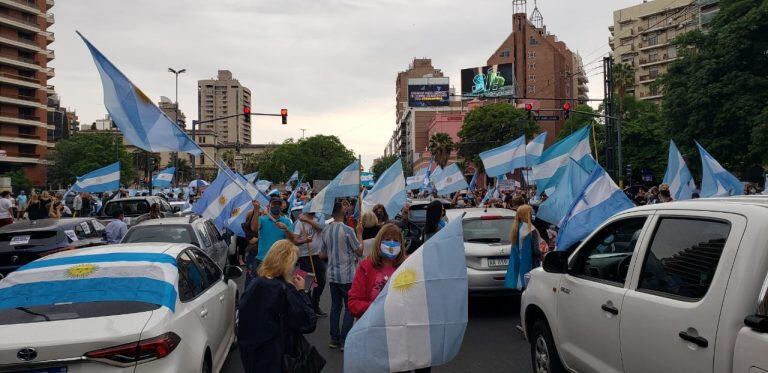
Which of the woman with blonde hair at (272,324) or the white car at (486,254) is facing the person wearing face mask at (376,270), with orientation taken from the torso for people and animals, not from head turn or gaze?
the woman with blonde hair

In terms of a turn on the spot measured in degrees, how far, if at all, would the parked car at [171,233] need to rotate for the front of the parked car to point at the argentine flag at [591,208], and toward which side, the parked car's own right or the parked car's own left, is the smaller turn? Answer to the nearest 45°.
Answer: approximately 90° to the parked car's own right

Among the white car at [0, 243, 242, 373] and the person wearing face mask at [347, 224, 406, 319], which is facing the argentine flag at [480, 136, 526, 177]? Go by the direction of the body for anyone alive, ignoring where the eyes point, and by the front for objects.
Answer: the white car

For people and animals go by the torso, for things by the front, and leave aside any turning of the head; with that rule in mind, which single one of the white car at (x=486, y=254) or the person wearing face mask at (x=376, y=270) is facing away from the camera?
the white car

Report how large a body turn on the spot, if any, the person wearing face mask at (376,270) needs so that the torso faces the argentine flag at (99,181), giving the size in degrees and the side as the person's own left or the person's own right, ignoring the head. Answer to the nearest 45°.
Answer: approximately 135° to the person's own right

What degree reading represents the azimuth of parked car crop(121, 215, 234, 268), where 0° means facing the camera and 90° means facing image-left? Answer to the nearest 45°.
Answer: approximately 225°

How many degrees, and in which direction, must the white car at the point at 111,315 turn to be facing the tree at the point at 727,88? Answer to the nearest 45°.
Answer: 0° — it already faces it

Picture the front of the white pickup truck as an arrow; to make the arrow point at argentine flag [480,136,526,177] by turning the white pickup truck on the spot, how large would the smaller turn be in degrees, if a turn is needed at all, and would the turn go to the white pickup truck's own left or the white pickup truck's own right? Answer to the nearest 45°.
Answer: approximately 45° to the white pickup truck's own right

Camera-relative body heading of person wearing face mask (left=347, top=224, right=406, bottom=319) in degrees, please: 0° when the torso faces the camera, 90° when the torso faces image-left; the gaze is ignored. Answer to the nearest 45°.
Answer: approximately 0°

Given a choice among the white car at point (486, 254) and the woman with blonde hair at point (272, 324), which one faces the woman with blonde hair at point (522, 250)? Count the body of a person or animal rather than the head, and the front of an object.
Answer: the woman with blonde hair at point (272, 324)

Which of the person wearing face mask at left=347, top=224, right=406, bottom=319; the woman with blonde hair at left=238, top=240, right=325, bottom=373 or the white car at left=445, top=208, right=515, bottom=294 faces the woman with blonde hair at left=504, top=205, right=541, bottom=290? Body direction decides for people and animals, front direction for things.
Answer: the woman with blonde hair at left=238, top=240, right=325, bottom=373

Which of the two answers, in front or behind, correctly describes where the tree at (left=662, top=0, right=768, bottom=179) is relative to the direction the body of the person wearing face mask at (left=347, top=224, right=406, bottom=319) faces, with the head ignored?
behind

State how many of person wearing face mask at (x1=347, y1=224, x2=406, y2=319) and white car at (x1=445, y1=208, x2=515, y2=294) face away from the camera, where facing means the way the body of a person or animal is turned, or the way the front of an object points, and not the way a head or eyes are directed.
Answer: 1

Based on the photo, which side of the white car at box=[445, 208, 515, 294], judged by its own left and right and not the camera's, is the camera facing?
back
